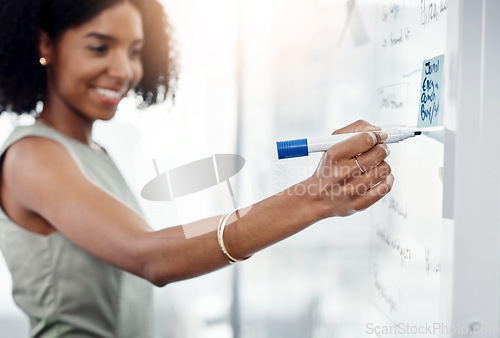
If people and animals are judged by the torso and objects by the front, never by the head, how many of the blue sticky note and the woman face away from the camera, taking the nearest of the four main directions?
0

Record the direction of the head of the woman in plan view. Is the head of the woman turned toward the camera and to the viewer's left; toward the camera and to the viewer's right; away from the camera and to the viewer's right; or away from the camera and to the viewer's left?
toward the camera and to the viewer's right

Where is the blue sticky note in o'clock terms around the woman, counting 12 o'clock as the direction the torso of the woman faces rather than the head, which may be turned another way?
The blue sticky note is roughly at 12 o'clock from the woman.

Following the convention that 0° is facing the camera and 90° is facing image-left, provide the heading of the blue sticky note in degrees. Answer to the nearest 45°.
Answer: approximately 45°

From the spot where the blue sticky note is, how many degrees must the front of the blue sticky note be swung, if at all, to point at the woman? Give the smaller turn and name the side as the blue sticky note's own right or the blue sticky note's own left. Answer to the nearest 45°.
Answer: approximately 45° to the blue sticky note's own right
